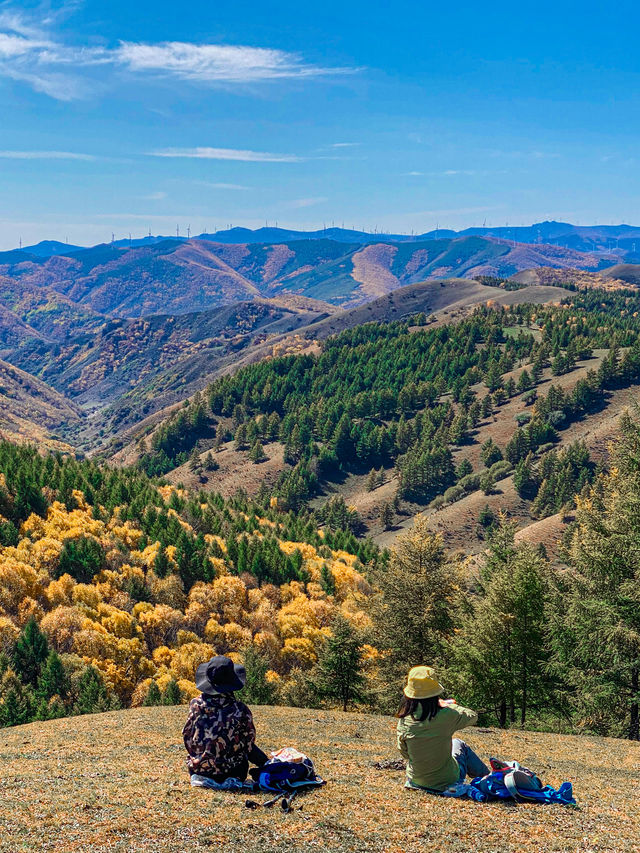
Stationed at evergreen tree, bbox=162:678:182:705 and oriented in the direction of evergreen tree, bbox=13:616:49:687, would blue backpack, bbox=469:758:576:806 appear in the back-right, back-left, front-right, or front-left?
back-left

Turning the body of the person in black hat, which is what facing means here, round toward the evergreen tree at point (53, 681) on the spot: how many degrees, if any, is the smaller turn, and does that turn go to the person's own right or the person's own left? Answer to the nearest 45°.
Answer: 0° — they already face it

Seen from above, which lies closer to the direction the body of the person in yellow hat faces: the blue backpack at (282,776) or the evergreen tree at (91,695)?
the evergreen tree

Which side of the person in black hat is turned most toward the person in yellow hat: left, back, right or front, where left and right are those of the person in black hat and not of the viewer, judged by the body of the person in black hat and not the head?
right

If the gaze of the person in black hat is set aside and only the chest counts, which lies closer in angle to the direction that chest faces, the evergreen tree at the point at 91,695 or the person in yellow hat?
the evergreen tree

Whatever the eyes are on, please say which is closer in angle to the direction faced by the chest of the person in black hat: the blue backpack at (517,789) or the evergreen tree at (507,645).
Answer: the evergreen tree

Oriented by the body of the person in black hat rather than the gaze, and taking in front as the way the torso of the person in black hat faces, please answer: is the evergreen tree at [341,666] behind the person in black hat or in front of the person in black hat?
in front

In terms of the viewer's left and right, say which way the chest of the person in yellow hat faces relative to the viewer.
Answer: facing away from the viewer and to the right of the viewer

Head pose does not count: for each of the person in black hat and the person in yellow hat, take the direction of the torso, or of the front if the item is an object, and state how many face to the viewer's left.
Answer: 0

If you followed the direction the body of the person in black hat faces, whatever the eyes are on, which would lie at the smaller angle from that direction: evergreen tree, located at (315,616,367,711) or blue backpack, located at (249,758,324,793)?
the evergreen tree

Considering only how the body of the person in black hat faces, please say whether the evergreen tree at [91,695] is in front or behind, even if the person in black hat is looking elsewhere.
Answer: in front

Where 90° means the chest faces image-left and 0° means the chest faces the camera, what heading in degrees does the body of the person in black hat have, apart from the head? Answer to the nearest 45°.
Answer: approximately 180°

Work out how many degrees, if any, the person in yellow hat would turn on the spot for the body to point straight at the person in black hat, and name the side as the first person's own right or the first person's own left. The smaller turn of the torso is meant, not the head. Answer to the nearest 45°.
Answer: approximately 135° to the first person's own left
